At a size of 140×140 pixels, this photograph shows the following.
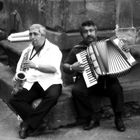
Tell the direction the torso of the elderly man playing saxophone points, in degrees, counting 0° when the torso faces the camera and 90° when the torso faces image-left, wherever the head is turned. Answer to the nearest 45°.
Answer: approximately 45°

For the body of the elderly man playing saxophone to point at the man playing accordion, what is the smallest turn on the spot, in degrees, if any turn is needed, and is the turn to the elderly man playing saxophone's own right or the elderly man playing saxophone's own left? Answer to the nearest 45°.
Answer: approximately 135° to the elderly man playing saxophone's own left
